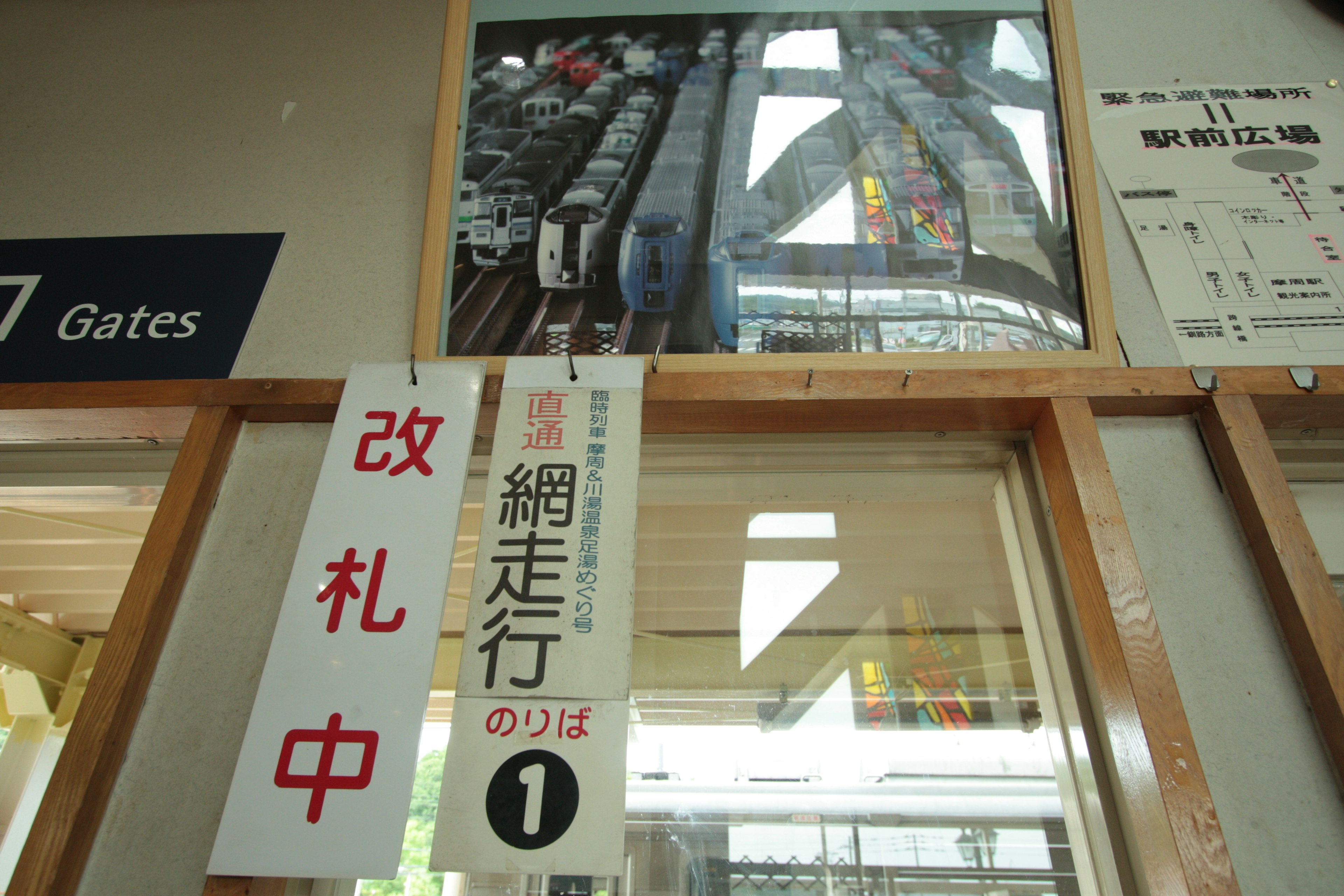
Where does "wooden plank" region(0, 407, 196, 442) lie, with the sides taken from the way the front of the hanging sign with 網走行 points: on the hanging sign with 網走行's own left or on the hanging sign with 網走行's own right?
on the hanging sign with 網走行's own right

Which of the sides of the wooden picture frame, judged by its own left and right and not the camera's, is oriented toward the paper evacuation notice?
left

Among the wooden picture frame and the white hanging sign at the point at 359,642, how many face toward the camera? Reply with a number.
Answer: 2

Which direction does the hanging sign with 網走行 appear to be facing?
toward the camera

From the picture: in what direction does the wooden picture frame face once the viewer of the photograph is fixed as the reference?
facing the viewer

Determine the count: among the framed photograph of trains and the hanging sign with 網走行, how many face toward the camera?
2

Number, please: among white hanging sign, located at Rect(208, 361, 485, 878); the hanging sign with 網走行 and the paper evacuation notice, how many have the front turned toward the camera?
3

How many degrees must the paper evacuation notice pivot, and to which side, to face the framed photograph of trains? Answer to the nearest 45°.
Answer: approximately 45° to its right

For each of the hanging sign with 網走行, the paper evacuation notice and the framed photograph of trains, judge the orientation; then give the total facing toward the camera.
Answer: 3

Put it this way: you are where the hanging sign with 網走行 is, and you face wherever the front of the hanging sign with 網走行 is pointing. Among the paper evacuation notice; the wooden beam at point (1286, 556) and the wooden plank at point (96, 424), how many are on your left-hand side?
2
